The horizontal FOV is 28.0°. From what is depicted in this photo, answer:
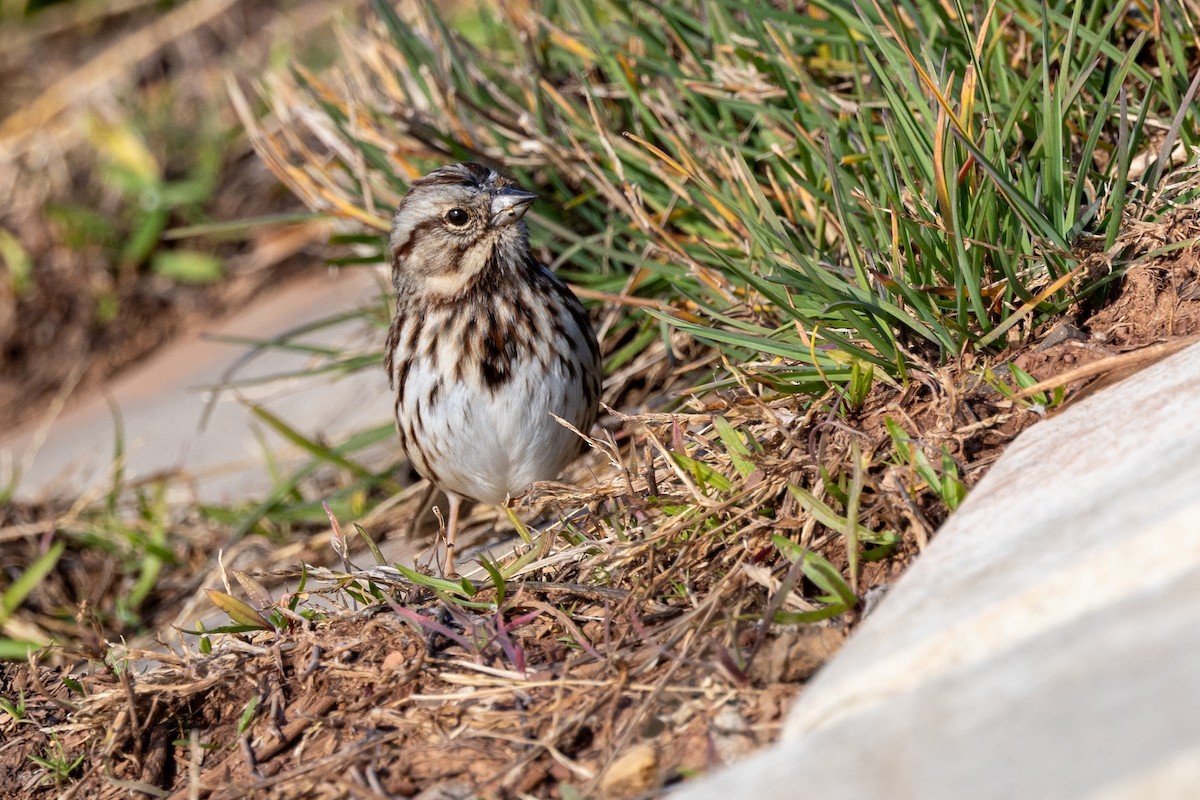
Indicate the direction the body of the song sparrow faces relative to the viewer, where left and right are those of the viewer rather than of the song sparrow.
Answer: facing the viewer
